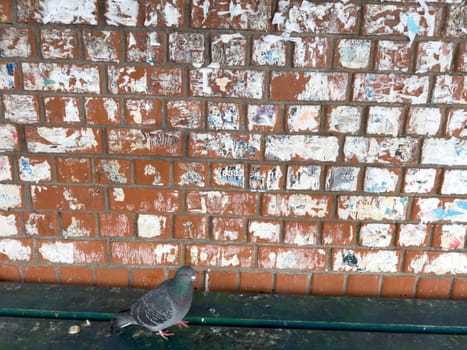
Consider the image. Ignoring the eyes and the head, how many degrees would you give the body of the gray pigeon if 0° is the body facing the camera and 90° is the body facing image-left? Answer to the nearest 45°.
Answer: approximately 270°
